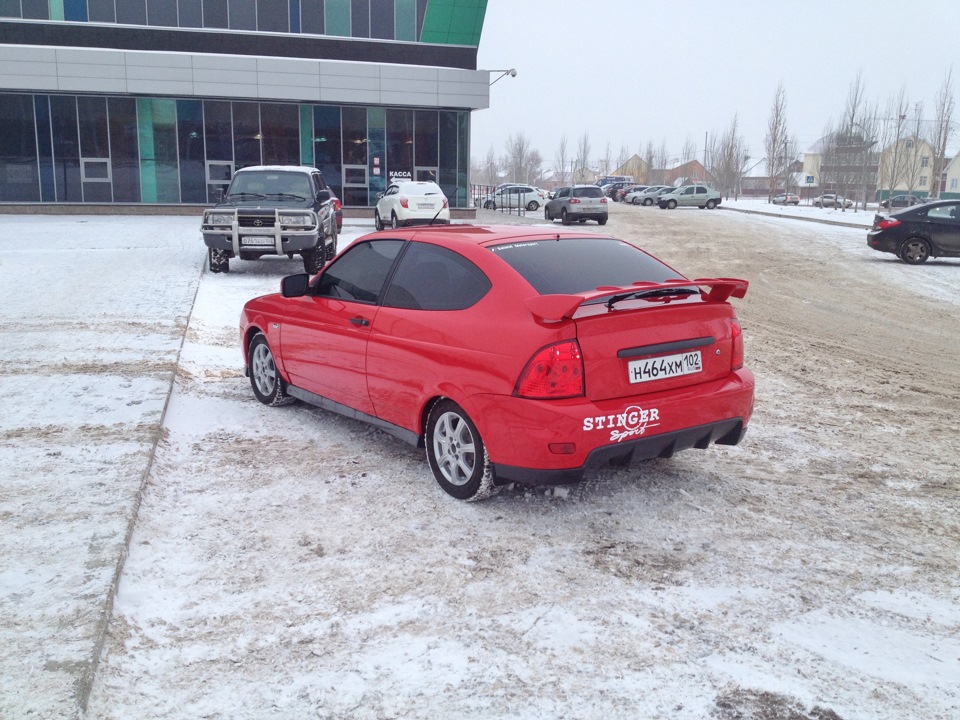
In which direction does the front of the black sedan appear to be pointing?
to the viewer's right

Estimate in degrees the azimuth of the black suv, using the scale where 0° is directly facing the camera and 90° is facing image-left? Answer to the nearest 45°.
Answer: approximately 0°

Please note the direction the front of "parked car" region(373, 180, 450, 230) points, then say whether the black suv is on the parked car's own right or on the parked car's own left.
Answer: on the parked car's own left

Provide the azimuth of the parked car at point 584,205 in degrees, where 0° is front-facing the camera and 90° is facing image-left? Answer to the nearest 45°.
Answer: approximately 135°

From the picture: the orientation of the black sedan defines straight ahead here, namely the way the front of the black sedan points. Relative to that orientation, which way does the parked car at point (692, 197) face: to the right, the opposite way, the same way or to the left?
the opposite way

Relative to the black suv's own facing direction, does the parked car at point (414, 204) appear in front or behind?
behind

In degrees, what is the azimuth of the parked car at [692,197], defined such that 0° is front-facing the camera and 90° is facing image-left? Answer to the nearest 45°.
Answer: approximately 90°

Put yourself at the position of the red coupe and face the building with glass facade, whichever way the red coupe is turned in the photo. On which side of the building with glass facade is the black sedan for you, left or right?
right

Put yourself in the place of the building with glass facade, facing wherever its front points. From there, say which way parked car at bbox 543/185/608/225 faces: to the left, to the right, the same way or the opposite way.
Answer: the opposite way
